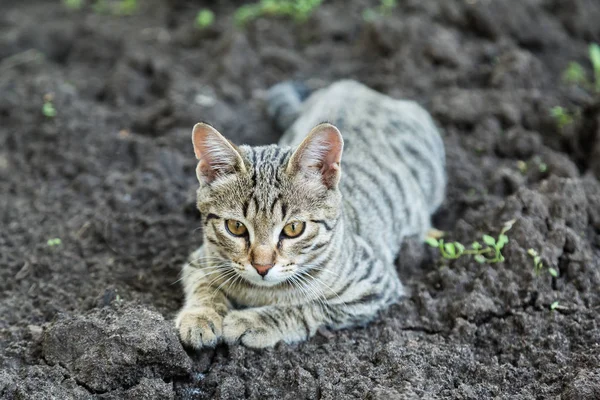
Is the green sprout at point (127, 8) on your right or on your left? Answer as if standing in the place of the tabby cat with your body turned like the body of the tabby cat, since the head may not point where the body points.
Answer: on your right

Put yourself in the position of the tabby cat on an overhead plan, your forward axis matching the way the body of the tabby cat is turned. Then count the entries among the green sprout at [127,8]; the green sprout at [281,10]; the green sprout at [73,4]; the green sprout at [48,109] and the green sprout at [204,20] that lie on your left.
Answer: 0

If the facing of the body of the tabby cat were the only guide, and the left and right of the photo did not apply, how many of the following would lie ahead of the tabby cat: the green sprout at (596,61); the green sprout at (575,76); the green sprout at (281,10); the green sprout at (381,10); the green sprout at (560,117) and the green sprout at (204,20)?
0

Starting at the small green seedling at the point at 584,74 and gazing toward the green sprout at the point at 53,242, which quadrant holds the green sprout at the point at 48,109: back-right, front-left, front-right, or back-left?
front-right

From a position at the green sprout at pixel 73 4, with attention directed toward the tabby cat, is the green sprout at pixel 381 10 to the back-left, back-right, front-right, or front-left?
front-left

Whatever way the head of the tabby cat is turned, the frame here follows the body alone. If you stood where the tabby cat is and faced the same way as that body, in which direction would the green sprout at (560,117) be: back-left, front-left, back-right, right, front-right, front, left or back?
back

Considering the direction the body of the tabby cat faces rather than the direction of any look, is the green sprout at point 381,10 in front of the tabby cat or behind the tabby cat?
behind

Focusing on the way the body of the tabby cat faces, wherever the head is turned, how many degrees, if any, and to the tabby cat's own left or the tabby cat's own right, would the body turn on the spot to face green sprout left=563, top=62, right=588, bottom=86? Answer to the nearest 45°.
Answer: approximately 180°

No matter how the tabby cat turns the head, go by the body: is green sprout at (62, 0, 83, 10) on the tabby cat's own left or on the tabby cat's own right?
on the tabby cat's own right

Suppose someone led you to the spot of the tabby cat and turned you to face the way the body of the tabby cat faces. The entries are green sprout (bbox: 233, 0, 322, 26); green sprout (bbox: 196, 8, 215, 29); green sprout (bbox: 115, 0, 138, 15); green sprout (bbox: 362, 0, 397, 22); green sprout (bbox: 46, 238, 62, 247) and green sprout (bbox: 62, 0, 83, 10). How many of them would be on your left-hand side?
0

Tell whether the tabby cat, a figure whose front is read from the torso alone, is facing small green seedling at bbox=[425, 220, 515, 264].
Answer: no

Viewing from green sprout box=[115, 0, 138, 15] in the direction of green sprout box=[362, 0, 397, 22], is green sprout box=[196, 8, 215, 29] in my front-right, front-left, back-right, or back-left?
front-right

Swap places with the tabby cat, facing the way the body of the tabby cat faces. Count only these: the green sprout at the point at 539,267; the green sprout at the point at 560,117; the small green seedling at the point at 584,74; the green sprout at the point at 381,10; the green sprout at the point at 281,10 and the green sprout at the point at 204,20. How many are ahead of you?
0

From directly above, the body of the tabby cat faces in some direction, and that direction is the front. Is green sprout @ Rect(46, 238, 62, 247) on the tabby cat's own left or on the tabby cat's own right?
on the tabby cat's own right

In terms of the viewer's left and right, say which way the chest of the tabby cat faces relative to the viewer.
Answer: facing the viewer and to the left of the viewer

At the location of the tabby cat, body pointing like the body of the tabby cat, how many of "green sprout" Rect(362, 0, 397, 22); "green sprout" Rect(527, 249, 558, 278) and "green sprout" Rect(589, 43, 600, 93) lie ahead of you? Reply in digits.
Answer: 0
